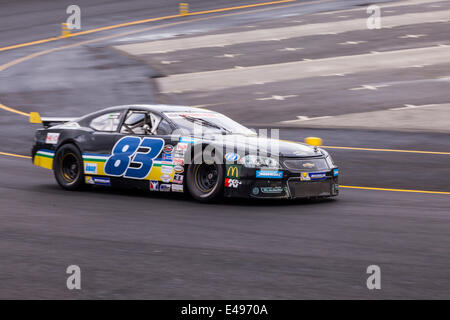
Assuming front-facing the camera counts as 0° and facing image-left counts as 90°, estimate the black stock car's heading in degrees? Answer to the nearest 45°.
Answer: approximately 315°
